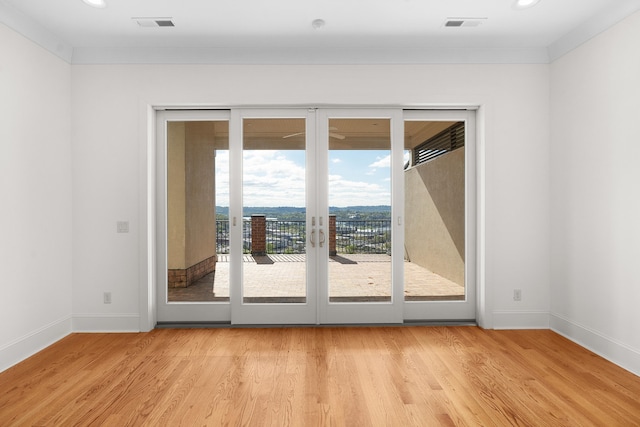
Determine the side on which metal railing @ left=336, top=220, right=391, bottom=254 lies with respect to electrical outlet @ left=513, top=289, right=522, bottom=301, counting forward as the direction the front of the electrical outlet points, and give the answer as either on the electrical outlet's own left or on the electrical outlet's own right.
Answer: on the electrical outlet's own right

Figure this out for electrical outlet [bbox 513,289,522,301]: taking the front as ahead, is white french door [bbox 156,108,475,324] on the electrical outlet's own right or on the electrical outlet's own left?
on the electrical outlet's own right

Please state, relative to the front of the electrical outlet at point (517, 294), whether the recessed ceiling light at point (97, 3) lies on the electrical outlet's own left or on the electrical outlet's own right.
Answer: on the electrical outlet's own right

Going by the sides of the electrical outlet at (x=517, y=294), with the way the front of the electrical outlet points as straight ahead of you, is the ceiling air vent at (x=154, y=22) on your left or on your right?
on your right

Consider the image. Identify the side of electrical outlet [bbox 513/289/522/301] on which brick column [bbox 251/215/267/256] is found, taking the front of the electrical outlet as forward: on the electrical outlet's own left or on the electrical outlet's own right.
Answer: on the electrical outlet's own right

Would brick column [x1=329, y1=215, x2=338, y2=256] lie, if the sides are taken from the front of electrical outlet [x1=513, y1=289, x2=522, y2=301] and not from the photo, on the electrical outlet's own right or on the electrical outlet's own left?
on the electrical outlet's own right

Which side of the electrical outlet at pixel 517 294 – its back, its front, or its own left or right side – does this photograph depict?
front
